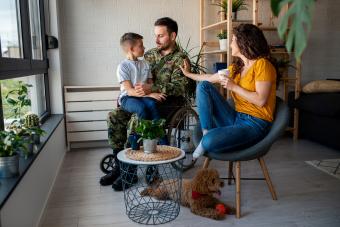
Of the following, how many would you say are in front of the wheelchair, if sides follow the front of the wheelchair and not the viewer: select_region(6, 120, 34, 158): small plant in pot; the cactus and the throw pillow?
2

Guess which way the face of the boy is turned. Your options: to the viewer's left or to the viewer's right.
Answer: to the viewer's right

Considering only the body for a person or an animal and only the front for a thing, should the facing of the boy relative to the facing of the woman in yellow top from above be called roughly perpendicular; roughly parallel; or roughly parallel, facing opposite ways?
roughly perpendicular

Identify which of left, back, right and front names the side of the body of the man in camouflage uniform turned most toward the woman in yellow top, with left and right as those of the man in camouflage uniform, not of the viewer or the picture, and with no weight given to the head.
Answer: left
